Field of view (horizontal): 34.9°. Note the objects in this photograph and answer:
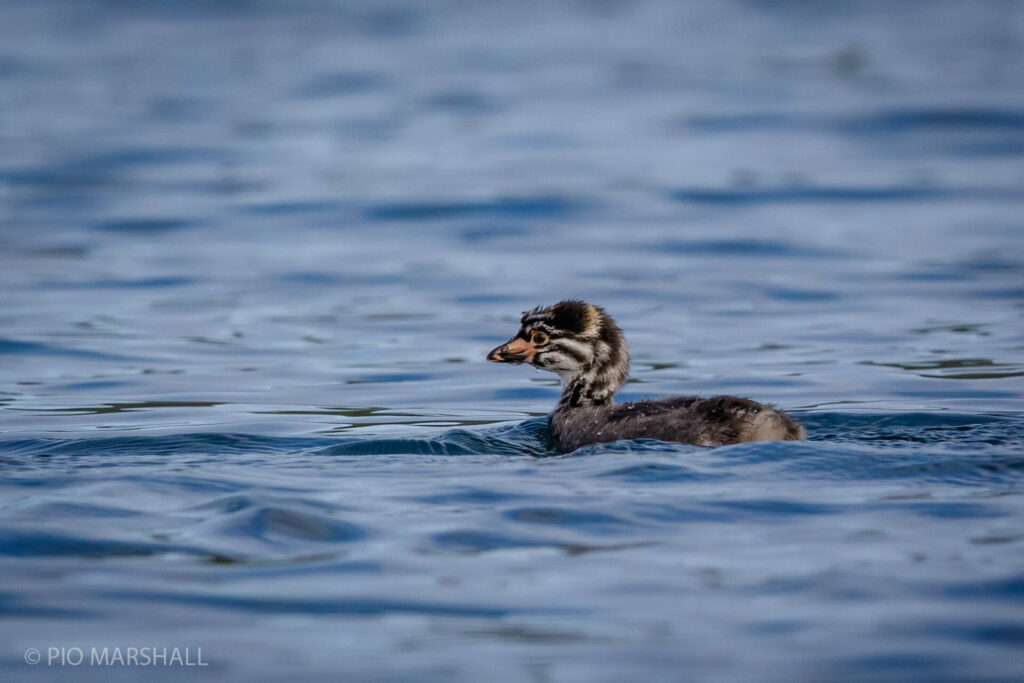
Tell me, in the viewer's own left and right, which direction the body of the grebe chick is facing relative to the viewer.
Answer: facing to the left of the viewer
